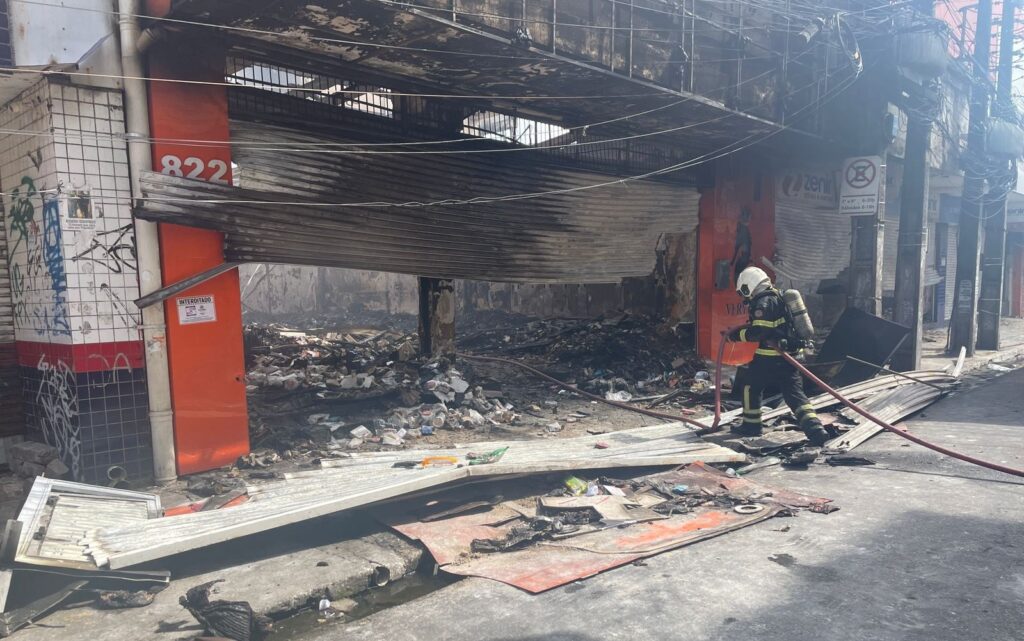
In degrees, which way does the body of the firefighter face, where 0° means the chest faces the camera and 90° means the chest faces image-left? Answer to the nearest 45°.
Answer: approximately 90°

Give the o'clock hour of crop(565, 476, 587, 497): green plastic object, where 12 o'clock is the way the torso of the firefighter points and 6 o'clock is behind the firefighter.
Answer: The green plastic object is roughly at 10 o'clock from the firefighter.

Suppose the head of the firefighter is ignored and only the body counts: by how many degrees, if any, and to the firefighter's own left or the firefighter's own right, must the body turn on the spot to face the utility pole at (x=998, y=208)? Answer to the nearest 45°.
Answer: approximately 135° to the firefighter's own right

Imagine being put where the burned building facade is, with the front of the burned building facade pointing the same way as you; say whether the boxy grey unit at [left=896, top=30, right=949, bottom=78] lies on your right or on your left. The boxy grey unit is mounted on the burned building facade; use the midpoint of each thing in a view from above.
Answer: on your left

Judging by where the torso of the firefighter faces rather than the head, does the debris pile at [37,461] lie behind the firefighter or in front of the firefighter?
in front

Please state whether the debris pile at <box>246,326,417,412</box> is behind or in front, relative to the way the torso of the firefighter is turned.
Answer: in front

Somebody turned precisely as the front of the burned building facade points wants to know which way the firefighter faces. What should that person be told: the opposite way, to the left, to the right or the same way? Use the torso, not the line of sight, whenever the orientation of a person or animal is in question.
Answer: the opposite way

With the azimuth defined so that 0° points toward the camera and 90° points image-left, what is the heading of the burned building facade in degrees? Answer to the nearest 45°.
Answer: approximately 315°
